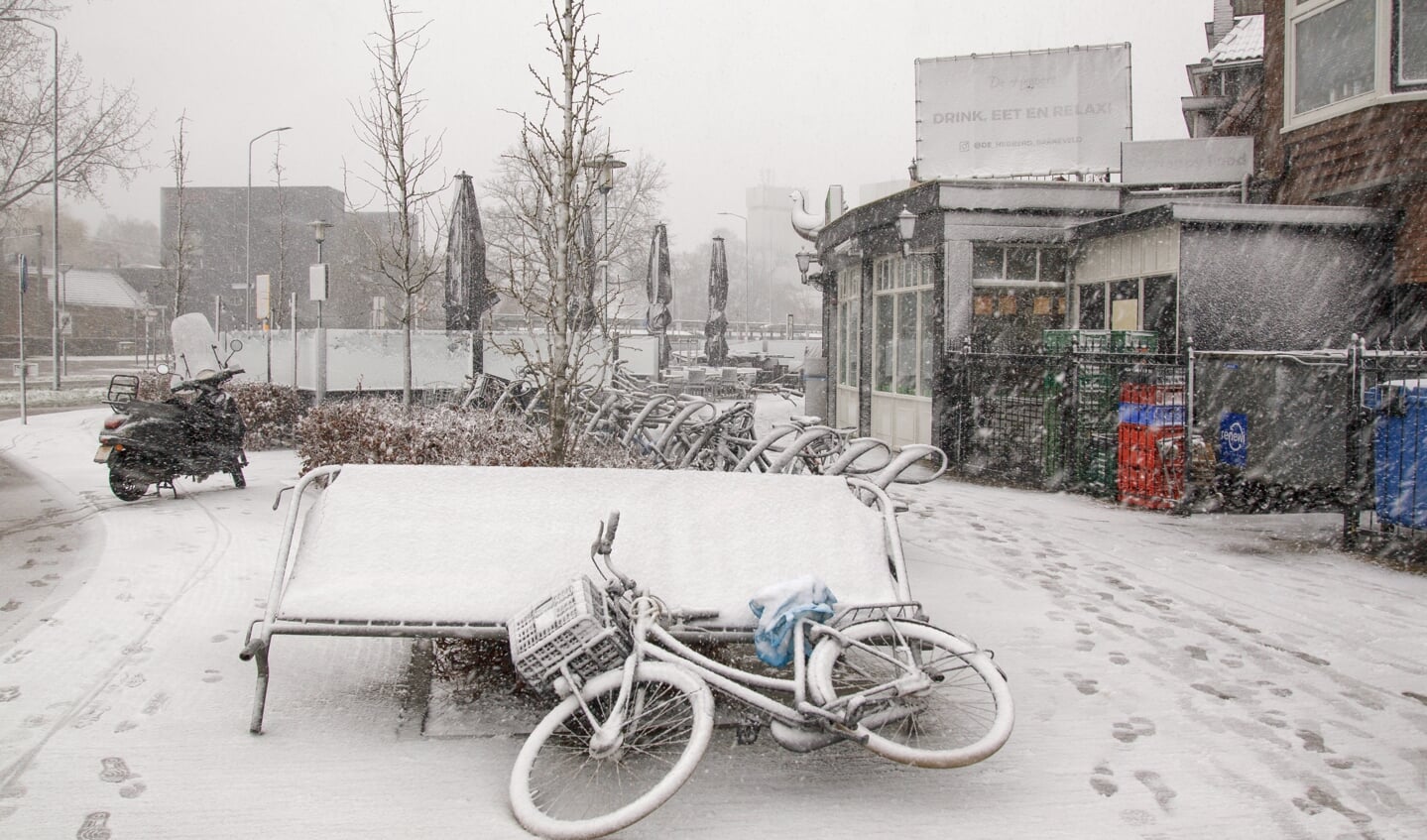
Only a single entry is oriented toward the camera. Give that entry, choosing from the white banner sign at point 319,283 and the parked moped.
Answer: the white banner sign

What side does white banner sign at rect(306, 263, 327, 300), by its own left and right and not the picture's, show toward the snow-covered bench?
front

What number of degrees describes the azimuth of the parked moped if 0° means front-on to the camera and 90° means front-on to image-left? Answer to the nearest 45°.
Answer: approximately 225°

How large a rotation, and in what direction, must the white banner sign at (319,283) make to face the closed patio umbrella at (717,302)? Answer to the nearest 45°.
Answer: approximately 135° to its left

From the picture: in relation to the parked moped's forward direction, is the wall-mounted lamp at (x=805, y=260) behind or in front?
in front

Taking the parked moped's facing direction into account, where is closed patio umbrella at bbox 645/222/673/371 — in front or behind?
in front

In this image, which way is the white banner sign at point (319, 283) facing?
toward the camera

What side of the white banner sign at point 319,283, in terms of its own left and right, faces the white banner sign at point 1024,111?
left

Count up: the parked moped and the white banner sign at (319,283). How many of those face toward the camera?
1

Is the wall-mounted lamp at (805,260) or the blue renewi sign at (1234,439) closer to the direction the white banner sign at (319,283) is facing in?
the blue renewi sign

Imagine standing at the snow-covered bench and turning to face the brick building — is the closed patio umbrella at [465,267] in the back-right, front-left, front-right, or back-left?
front-left
